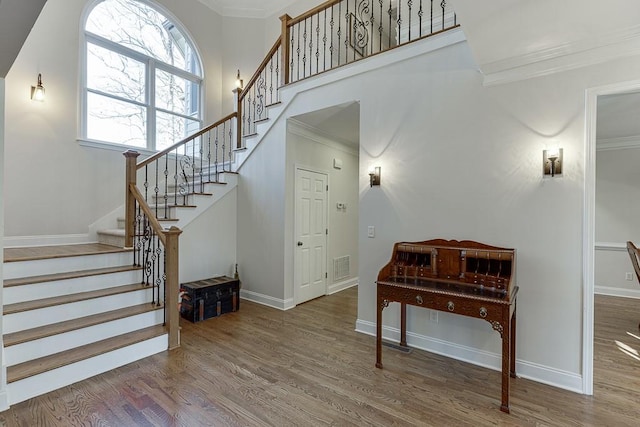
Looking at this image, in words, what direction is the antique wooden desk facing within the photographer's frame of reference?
facing the viewer and to the left of the viewer

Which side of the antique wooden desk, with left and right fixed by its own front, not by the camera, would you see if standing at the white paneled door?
right

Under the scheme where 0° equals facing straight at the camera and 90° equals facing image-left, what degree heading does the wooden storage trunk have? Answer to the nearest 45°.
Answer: approximately 315°

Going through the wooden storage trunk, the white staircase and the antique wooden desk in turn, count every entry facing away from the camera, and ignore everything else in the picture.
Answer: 0

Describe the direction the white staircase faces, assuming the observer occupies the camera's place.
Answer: facing the viewer and to the right of the viewer

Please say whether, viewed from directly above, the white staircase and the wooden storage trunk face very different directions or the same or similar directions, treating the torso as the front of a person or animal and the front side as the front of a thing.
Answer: same or similar directions

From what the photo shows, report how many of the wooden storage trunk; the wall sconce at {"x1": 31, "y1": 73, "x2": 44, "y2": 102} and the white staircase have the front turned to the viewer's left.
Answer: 0

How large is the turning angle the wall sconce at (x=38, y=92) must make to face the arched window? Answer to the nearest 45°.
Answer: approximately 45° to its left

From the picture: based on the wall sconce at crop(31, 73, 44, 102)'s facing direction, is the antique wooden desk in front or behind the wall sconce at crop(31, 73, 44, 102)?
in front
